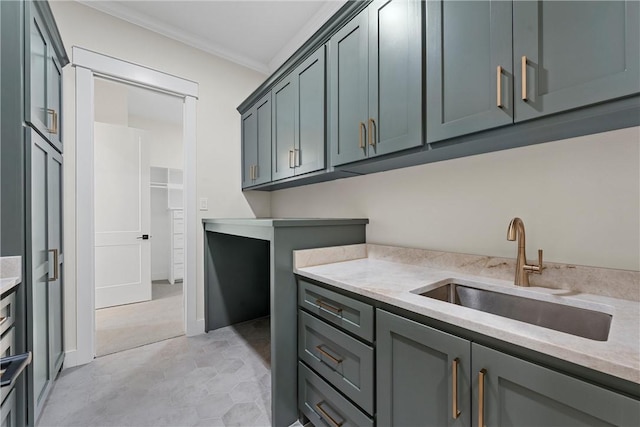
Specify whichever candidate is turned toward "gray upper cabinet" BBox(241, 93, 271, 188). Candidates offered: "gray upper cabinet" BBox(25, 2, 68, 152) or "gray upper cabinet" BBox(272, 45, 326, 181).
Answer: "gray upper cabinet" BBox(25, 2, 68, 152)

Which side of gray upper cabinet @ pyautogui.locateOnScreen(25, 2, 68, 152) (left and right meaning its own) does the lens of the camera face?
right

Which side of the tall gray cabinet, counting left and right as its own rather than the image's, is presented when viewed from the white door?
left

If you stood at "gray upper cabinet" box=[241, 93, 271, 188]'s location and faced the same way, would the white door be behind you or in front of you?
in front

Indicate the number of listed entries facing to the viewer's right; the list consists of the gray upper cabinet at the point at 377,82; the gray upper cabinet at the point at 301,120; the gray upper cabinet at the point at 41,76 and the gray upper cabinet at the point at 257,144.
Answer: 1

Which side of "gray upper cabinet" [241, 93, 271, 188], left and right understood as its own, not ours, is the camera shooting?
left

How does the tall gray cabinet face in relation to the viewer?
to the viewer's right

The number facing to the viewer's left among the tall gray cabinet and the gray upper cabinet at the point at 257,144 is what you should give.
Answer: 1

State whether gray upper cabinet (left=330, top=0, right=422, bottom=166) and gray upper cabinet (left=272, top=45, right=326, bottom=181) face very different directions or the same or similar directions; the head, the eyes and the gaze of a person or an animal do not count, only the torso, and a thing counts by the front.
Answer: same or similar directions

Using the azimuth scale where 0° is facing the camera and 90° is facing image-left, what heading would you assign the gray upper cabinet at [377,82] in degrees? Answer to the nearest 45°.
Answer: approximately 45°

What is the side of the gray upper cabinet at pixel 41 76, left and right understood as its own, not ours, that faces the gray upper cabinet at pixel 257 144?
front

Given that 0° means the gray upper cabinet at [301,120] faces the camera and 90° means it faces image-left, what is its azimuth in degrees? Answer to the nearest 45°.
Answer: approximately 45°

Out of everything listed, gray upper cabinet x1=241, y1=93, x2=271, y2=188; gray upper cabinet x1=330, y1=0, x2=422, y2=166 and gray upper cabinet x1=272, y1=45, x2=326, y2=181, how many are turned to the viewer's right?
0

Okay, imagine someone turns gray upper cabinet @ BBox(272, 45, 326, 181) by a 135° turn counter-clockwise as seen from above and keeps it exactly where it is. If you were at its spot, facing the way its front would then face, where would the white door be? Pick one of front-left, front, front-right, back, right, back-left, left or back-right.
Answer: back-left

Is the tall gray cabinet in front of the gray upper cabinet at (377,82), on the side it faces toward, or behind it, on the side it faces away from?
in front

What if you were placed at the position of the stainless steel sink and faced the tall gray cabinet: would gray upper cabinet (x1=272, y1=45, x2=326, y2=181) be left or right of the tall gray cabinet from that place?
right

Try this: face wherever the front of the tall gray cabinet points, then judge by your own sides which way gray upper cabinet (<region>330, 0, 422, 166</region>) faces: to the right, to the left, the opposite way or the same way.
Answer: the opposite way

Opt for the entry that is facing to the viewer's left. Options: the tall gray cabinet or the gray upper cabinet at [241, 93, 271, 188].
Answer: the gray upper cabinet

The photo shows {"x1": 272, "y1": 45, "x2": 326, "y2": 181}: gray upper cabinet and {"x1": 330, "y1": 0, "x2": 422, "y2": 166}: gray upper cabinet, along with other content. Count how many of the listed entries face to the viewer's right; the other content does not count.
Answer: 0
